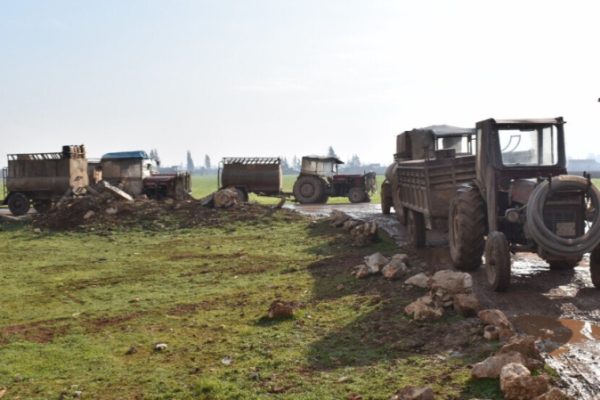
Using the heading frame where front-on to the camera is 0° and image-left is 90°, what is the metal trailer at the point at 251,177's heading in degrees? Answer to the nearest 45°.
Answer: approximately 270°

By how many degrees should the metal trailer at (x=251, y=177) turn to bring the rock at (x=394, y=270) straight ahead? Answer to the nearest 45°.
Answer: approximately 90° to its right

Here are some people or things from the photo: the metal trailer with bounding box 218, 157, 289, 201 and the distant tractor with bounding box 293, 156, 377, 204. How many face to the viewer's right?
2

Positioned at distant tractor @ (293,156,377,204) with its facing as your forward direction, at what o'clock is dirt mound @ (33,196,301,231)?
The dirt mound is roughly at 4 o'clock from the distant tractor.

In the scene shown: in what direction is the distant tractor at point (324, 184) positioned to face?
to the viewer's right

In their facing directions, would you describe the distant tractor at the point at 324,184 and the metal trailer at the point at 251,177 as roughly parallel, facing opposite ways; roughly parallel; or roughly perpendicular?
roughly parallel

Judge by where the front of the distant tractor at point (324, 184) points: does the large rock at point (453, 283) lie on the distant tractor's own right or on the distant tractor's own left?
on the distant tractor's own right

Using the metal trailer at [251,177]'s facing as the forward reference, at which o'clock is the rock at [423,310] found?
The rock is roughly at 3 o'clock from the metal trailer.

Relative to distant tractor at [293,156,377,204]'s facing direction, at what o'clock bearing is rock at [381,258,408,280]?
The rock is roughly at 3 o'clock from the distant tractor.

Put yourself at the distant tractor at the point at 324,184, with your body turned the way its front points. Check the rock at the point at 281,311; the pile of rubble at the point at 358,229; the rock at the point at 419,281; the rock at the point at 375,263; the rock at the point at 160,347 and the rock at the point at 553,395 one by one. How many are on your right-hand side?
6

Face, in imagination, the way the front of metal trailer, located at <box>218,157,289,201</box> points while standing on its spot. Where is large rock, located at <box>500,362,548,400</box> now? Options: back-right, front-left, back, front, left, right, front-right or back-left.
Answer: right

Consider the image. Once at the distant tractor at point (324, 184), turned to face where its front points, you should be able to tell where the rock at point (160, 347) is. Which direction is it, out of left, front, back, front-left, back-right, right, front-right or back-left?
right

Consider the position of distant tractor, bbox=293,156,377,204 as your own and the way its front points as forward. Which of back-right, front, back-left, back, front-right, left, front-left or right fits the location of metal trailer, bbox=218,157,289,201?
back-right

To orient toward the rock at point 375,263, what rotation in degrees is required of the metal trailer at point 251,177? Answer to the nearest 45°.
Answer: approximately 90° to its right

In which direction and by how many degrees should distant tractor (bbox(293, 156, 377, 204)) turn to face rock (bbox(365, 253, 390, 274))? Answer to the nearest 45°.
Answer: approximately 90° to its right

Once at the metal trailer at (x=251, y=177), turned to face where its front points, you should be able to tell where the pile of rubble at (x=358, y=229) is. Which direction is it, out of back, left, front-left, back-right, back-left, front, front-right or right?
right

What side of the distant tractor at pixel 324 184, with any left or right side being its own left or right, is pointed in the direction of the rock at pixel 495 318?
right

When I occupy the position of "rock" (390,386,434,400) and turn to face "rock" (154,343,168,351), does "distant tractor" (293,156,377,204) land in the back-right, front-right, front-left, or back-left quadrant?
front-right

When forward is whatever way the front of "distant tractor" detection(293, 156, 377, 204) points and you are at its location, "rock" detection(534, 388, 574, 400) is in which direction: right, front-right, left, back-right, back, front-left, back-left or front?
right
